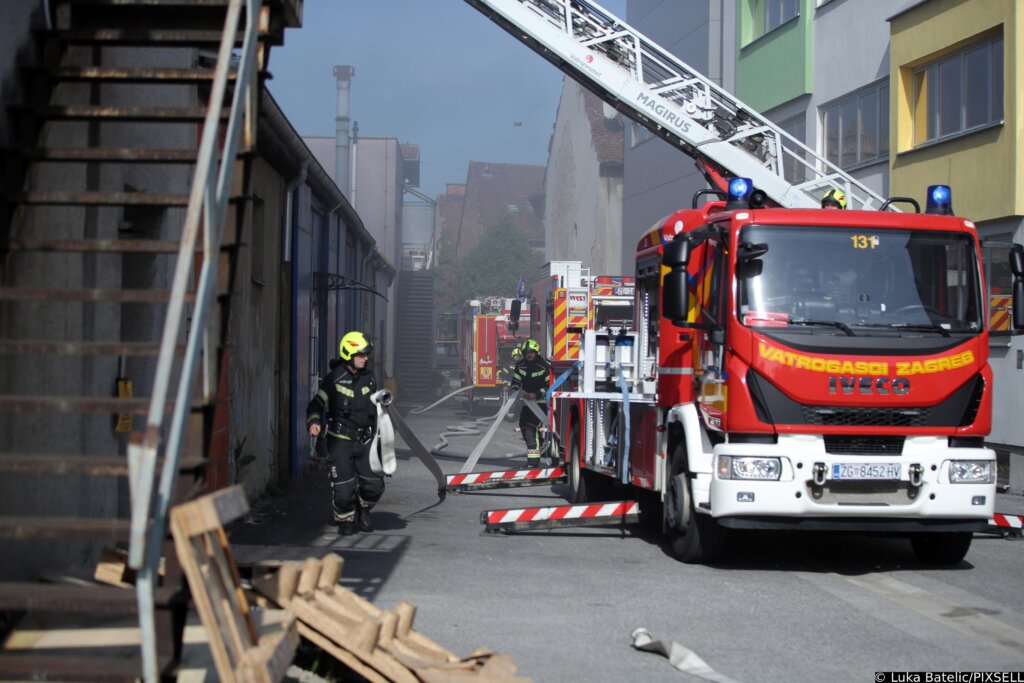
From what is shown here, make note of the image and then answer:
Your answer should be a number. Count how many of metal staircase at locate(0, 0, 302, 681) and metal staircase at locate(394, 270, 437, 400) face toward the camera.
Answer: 2

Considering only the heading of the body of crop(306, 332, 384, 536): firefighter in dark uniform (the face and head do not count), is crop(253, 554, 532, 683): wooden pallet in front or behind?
in front

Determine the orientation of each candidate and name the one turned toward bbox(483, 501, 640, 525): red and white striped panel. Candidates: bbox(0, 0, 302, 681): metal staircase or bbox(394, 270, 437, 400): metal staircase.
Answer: bbox(394, 270, 437, 400): metal staircase

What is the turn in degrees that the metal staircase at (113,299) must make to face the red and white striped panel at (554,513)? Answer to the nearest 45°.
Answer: approximately 135° to its left

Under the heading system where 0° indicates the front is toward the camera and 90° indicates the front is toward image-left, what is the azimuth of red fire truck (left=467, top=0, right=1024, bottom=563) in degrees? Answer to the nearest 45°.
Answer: approximately 315°

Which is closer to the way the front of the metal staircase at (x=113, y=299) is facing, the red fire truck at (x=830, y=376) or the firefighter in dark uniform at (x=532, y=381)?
the red fire truck

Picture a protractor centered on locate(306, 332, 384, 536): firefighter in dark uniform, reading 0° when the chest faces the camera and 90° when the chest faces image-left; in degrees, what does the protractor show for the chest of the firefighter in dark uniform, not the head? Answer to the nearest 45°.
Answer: approximately 315°
